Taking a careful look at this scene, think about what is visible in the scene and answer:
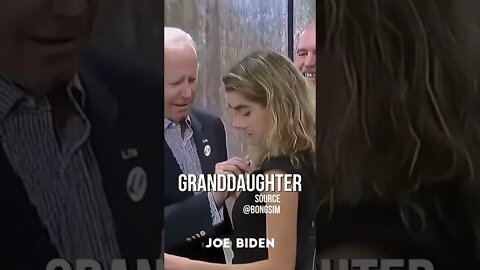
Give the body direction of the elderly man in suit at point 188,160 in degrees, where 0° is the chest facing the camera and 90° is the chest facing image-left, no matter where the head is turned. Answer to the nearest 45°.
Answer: approximately 315°

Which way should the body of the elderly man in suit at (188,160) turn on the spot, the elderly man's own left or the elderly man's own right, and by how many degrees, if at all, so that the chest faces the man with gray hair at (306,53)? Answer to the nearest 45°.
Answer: approximately 45° to the elderly man's own left
